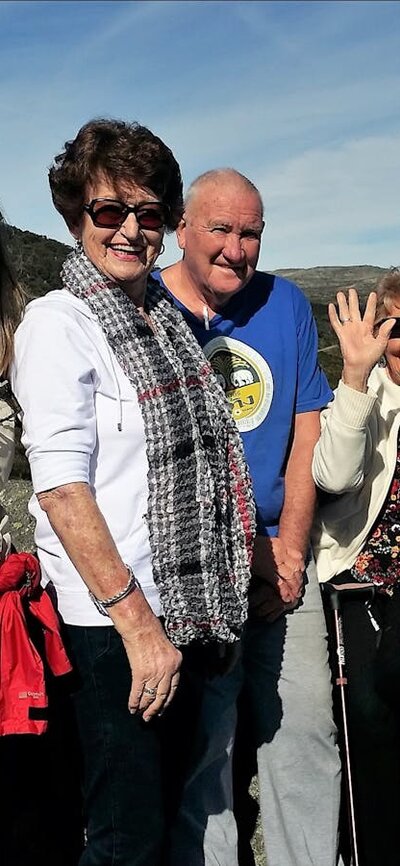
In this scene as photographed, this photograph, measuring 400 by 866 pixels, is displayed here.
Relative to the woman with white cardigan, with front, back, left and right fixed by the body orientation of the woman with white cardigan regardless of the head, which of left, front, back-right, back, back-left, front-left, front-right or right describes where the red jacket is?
front-right

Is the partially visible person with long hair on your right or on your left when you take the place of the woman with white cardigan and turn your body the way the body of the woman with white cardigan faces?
on your right

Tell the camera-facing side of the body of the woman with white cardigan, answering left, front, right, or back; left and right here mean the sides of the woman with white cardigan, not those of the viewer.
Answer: front
